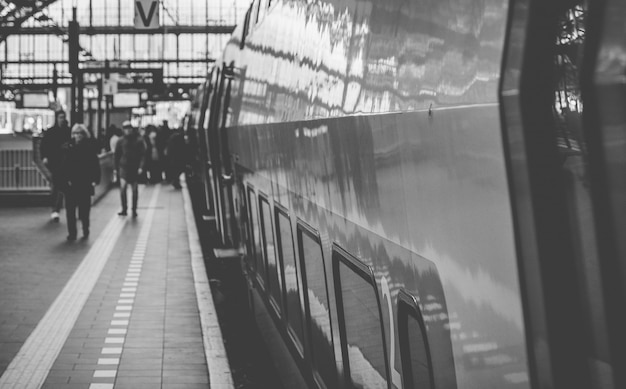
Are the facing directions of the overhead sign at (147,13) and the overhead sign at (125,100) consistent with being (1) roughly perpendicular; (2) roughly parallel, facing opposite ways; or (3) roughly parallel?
roughly parallel

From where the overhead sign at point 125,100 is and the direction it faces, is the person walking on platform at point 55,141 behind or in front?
in front

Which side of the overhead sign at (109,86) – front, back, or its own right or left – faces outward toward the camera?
front

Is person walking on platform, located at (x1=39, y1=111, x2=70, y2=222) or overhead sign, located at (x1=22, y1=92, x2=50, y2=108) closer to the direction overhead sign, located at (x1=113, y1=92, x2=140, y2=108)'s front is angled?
the person walking on platform

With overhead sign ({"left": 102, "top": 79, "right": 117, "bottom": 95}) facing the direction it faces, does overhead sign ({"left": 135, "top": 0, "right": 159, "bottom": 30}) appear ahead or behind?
ahead

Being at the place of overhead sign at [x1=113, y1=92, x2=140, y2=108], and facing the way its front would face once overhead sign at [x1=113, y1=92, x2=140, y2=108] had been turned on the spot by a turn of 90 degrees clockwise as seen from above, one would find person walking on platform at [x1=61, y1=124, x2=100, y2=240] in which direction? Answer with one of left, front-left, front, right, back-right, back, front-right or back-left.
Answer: left

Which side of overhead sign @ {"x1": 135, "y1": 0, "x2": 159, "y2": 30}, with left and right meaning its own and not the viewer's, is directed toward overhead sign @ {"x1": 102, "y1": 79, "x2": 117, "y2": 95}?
back

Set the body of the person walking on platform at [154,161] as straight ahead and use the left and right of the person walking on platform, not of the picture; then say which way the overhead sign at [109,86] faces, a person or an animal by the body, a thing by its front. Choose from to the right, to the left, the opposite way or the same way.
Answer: the same way

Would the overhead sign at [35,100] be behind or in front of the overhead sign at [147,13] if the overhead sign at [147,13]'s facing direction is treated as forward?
behind

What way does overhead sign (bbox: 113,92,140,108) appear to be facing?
toward the camera

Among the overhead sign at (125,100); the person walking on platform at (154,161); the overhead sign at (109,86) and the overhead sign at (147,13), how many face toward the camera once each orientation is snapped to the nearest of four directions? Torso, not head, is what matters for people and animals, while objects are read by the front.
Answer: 4

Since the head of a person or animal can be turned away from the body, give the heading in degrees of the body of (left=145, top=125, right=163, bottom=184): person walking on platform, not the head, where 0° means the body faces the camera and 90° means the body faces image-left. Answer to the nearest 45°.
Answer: approximately 0°

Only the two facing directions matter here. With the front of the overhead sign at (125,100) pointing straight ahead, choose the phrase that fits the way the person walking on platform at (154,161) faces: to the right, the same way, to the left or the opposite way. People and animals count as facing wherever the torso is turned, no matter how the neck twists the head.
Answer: the same way

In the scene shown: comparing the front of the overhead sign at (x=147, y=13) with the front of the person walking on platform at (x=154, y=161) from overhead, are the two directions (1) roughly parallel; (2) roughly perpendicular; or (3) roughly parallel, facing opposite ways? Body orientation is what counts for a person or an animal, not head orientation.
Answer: roughly parallel
